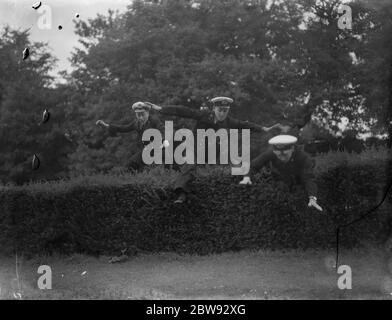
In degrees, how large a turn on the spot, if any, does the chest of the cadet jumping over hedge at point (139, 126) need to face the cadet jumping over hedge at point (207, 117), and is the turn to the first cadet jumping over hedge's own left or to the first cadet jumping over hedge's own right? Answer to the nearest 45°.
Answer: approximately 90° to the first cadet jumping over hedge's own left

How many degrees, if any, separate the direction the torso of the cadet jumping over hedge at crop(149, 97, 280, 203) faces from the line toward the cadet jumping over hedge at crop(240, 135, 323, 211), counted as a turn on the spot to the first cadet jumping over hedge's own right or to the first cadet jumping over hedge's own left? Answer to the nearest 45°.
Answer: approximately 90° to the first cadet jumping over hedge's own left

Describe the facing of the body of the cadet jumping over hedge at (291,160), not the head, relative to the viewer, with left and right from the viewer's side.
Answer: facing the viewer

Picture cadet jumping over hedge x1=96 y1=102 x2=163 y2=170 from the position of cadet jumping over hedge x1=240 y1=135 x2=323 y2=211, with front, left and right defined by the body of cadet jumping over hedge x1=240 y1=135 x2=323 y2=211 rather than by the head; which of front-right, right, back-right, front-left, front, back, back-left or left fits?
right

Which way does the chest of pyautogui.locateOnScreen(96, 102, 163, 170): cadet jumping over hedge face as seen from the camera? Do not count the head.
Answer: toward the camera

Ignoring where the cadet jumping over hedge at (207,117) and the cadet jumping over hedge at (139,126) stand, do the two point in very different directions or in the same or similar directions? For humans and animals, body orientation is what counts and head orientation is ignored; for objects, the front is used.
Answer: same or similar directions

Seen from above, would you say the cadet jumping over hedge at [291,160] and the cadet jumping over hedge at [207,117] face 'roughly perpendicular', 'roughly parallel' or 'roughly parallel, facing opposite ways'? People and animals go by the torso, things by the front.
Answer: roughly parallel
